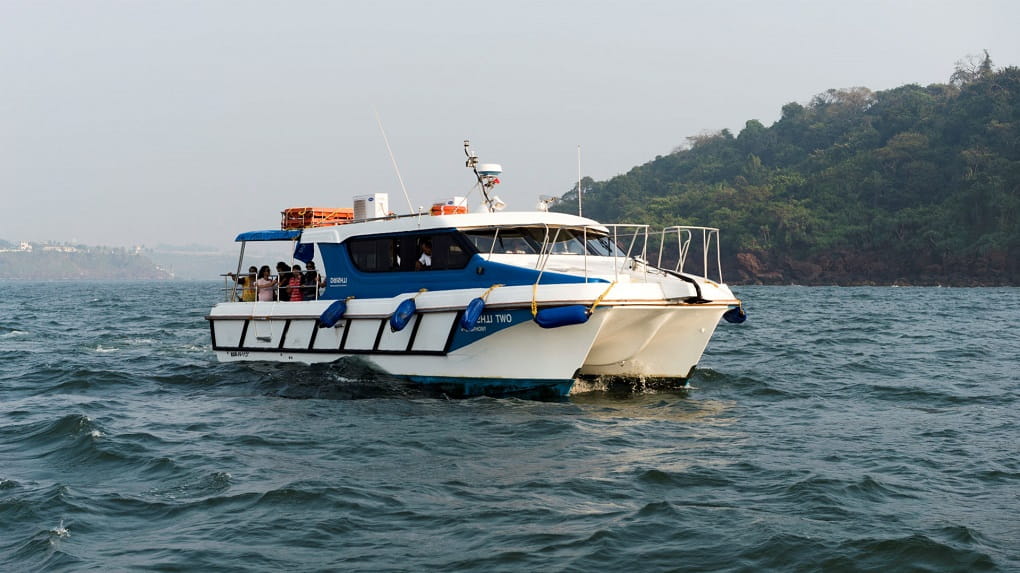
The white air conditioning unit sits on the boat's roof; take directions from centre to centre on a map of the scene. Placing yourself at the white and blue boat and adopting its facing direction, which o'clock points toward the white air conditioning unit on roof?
The white air conditioning unit on roof is roughly at 6 o'clock from the white and blue boat.

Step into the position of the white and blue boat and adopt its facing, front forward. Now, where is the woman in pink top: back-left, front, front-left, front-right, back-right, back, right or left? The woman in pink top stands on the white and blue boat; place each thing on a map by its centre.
back

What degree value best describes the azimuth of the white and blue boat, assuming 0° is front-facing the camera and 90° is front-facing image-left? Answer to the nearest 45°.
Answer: approximately 315°
